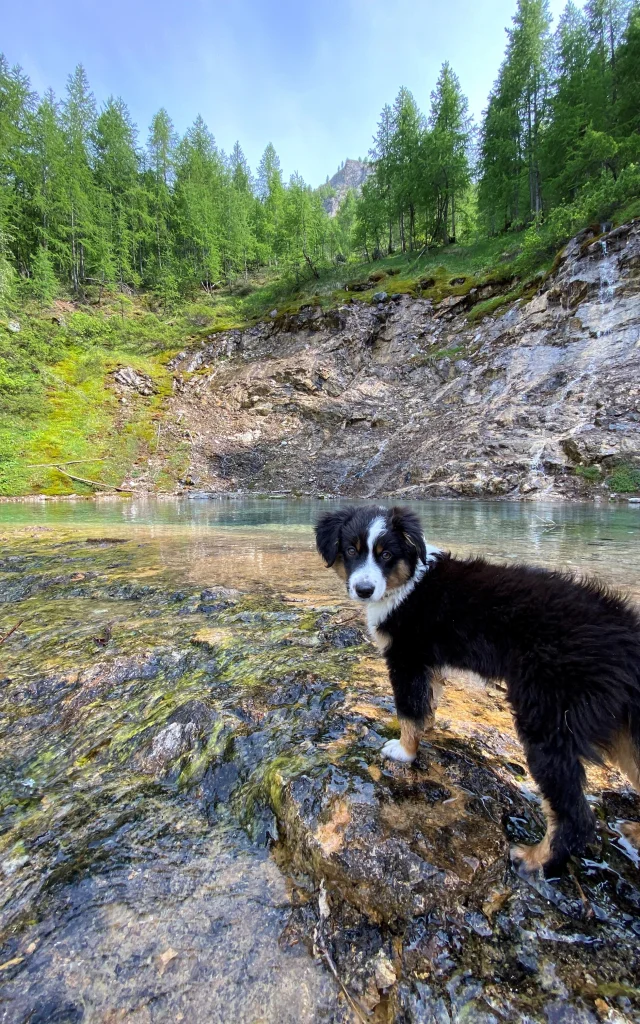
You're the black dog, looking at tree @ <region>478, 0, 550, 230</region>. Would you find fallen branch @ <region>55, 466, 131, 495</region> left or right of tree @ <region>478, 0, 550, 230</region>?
left

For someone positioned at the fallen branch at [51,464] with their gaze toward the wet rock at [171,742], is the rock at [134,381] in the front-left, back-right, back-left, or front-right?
back-left

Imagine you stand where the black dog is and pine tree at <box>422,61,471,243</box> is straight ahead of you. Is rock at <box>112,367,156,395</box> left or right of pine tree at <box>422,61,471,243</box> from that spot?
left

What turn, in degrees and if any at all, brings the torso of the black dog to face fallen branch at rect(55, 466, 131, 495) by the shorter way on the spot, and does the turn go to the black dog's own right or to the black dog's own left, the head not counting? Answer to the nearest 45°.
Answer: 0° — it already faces it

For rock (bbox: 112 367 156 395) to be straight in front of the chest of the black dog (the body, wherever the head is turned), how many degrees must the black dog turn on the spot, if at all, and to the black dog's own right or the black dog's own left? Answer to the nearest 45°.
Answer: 0° — it already faces it

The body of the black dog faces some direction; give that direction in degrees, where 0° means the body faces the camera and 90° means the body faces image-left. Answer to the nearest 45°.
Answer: approximately 135°

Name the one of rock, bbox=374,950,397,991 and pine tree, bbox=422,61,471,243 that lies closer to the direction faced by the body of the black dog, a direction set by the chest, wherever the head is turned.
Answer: the pine tree

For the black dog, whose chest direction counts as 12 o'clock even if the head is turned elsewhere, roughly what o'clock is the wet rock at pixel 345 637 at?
The wet rock is roughly at 12 o'clock from the black dog.

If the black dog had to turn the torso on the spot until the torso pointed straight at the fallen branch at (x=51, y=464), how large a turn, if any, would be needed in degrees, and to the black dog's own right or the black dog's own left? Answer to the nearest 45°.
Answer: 0° — it already faces it

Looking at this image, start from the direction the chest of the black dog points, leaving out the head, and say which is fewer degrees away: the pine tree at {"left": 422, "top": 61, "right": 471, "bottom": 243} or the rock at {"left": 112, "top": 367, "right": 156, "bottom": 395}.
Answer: the rock
